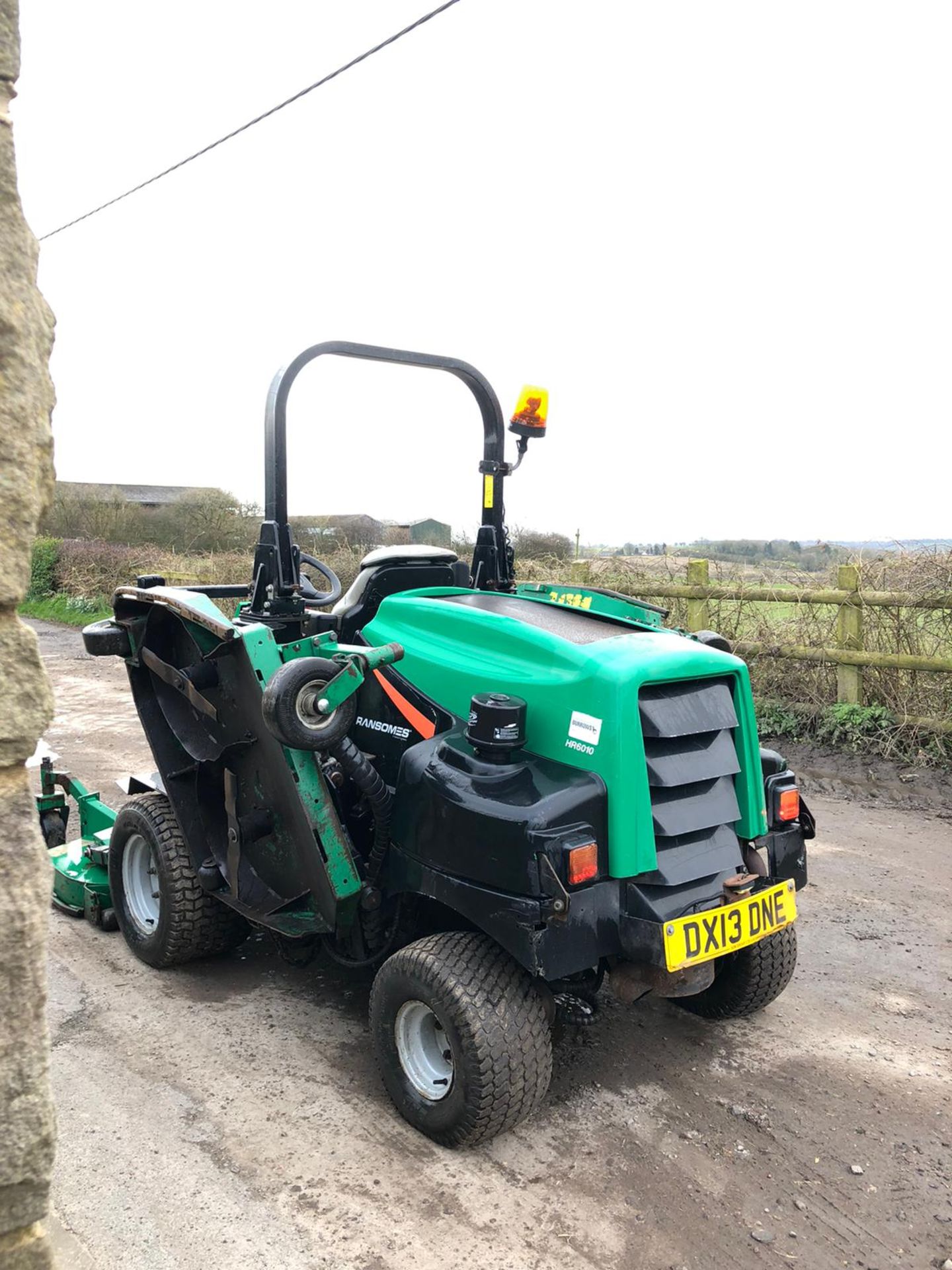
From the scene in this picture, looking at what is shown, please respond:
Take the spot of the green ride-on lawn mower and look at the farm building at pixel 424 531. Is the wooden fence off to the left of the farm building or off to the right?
right

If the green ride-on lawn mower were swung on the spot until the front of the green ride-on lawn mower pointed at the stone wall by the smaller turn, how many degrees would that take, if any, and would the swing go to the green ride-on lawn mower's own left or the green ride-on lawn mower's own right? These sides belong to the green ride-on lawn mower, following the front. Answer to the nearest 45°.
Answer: approximately 135° to the green ride-on lawn mower's own left

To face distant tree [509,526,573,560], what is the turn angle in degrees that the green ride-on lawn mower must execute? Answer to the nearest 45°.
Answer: approximately 45° to its right

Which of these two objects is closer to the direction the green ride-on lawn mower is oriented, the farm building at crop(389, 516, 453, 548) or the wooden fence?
the farm building

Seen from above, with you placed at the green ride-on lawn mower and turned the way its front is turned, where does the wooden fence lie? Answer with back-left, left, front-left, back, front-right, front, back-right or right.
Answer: right

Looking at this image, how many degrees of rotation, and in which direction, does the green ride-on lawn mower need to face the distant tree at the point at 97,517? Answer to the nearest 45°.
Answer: approximately 45° to its right

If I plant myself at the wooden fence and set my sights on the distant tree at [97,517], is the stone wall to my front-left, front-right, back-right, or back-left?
back-left

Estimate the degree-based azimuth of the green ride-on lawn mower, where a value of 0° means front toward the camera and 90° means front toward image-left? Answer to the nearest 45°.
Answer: approximately 135°

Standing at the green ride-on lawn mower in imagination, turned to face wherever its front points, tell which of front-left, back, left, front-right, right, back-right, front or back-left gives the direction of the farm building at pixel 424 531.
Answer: front-right
